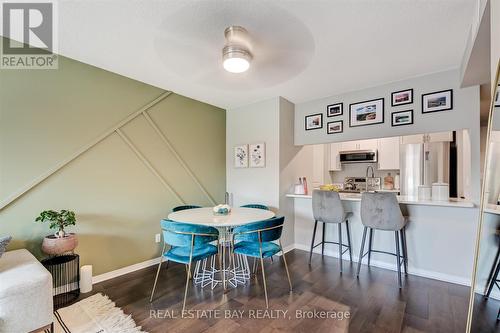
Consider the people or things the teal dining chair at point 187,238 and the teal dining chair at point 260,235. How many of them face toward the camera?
0

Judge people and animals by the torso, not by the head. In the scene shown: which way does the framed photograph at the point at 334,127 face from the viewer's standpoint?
toward the camera

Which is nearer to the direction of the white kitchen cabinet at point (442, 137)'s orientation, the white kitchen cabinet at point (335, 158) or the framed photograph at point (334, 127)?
the framed photograph

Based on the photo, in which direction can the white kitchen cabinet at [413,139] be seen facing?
toward the camera

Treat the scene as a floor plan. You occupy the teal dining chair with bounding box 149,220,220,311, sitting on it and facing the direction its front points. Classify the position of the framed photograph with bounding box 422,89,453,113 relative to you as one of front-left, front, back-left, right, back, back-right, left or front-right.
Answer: front-right

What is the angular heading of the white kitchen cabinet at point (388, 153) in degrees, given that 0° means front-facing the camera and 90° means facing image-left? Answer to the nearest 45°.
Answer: approximately 0°

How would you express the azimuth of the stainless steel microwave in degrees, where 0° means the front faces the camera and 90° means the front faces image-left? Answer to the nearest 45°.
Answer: approximately 0°

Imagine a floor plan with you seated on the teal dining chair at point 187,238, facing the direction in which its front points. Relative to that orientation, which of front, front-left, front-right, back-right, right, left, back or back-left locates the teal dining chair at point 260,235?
front-right

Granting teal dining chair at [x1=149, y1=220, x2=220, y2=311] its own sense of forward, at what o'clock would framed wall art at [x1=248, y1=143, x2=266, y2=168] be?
The framed wall art is roughly at 12 o'clock from the teal dining chair.

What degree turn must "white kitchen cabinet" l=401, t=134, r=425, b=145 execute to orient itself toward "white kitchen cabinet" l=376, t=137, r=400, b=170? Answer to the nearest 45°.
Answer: approximately 135° to its right

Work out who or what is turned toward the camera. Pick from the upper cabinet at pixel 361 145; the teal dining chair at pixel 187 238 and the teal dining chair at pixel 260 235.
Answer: the upper cabinet

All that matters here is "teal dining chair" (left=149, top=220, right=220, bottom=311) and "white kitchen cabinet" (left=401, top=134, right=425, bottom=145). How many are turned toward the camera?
1

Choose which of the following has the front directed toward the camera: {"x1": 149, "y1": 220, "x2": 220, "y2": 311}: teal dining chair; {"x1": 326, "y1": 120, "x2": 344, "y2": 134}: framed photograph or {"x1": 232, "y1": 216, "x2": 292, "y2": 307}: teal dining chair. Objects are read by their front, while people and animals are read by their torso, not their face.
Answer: the framed photograph

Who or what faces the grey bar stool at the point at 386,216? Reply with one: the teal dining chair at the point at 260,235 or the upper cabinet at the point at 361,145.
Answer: the upper cabinet

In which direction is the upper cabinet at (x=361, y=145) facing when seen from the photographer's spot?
facing the viewer

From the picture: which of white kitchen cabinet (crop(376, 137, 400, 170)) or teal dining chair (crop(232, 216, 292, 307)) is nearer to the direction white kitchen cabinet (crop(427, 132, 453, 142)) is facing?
the teal dining chair
